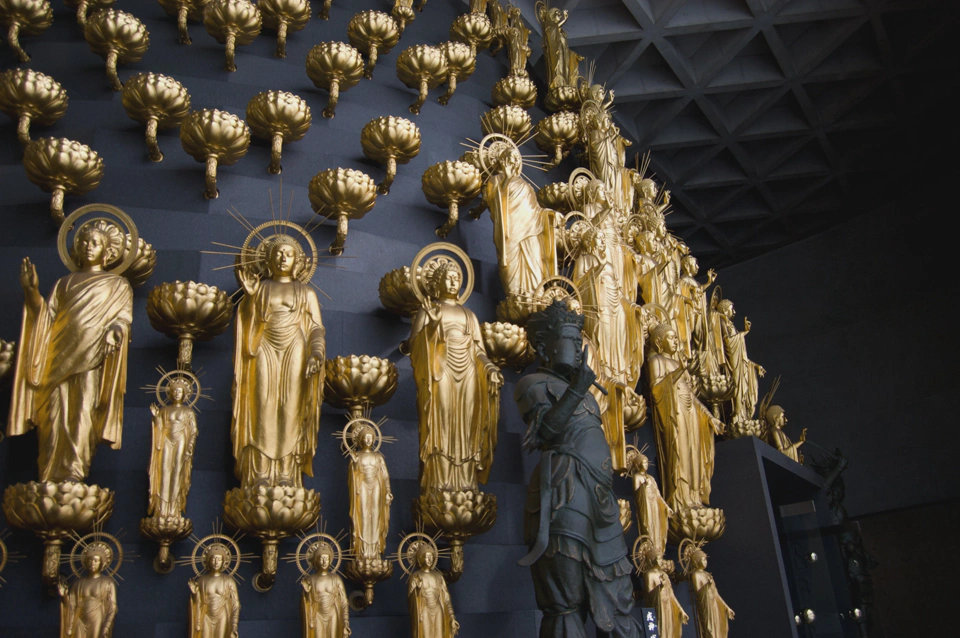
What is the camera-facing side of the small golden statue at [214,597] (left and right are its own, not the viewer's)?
front

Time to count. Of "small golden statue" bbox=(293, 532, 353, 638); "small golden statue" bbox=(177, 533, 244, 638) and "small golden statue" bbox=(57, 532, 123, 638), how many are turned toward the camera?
3

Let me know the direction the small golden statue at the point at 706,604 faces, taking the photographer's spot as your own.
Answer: facing the viewer and to the right of the viewer

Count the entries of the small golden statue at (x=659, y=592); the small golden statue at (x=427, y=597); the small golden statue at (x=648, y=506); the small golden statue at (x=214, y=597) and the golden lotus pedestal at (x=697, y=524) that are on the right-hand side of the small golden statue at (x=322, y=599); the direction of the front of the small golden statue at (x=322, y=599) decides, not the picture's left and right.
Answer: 1

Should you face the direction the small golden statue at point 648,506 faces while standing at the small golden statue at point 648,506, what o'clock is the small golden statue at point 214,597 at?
the small golden statue at point 214,597 is roughly at 3 o'clock from the small golden statue at point 648,506.

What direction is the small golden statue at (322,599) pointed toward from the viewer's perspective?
toward the camera

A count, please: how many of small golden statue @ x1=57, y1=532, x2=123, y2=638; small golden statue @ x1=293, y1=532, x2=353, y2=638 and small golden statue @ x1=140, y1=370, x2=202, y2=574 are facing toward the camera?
3

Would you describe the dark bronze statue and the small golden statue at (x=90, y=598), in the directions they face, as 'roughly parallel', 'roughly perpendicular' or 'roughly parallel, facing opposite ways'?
roughly parallel

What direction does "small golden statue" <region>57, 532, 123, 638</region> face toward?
toward the camera

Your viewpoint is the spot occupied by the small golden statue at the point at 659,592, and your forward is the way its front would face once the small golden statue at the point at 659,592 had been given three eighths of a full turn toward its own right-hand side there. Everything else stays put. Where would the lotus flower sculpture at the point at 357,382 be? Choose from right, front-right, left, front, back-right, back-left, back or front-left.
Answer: front-left

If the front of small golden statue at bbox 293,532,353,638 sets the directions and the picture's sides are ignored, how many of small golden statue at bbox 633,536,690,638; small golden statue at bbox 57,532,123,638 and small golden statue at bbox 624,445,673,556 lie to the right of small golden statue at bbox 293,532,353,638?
1

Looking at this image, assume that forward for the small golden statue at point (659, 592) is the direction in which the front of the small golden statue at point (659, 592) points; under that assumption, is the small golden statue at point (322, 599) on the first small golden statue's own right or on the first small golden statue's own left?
on the first small golden statue's own right

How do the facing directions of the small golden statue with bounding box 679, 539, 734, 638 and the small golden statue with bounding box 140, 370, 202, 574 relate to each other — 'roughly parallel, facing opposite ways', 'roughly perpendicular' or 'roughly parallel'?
roughly parallel
